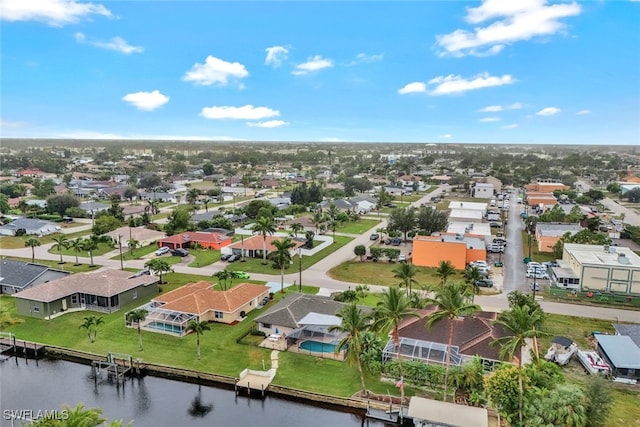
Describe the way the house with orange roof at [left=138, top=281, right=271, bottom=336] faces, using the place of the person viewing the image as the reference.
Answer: facing away from the viewer and to the right of the viewer

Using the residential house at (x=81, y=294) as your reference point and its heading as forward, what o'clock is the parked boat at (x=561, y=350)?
The parked boat is roughly at 3 o'clock from the residential house.

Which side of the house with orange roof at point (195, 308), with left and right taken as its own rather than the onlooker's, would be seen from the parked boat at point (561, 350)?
right

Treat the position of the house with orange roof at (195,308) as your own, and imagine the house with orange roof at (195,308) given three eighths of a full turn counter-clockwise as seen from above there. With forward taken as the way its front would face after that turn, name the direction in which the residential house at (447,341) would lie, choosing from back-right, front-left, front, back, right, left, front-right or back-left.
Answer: back-left

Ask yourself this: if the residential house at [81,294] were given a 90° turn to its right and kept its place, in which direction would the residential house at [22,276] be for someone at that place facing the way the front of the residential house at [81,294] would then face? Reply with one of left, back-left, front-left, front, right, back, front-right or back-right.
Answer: back

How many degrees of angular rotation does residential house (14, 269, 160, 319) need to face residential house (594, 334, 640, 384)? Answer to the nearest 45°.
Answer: approximately 90° to its right

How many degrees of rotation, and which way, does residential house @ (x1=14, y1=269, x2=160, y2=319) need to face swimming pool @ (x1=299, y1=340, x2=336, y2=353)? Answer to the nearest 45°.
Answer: approximately 90° to its right

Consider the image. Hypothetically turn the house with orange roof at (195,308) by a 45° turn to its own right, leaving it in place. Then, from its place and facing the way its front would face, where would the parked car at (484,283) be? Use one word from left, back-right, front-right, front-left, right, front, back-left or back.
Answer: front

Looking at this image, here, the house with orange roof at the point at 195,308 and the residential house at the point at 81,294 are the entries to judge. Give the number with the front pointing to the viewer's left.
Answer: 0

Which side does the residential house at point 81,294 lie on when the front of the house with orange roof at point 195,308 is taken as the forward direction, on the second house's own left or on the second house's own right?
on the second house's own left

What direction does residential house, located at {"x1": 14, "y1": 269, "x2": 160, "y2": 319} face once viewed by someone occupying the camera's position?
facing away from the viewer and to the right of the viewer

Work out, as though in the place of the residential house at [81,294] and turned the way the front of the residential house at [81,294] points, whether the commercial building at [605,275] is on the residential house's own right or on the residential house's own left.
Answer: on the residential house's own right

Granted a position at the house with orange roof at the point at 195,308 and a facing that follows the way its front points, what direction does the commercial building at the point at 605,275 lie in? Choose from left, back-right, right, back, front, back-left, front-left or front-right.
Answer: front-right

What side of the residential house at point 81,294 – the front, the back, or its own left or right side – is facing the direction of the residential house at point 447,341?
right

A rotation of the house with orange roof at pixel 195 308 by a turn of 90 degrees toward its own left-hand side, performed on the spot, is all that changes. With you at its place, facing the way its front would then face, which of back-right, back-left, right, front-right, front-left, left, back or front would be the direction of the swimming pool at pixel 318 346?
back

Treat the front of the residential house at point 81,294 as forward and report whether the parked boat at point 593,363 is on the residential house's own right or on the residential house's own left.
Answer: on the residential house's own right
